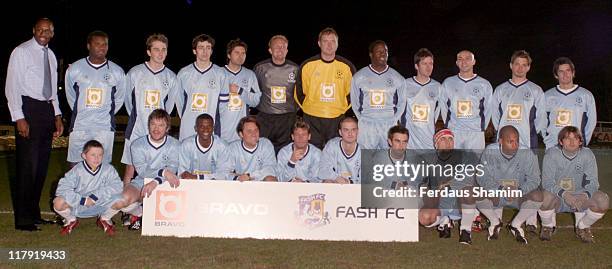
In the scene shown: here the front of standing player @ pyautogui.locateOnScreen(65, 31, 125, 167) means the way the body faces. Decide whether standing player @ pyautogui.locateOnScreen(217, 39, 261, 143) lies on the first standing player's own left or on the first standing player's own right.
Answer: on the first standing player's own left

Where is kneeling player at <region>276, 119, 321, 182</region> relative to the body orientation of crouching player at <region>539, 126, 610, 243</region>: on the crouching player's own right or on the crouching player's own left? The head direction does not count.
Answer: on the crouching player's own right

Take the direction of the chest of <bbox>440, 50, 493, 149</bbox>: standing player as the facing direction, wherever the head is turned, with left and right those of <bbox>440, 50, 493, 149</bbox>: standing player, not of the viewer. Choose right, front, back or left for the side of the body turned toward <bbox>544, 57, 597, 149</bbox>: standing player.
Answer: left
